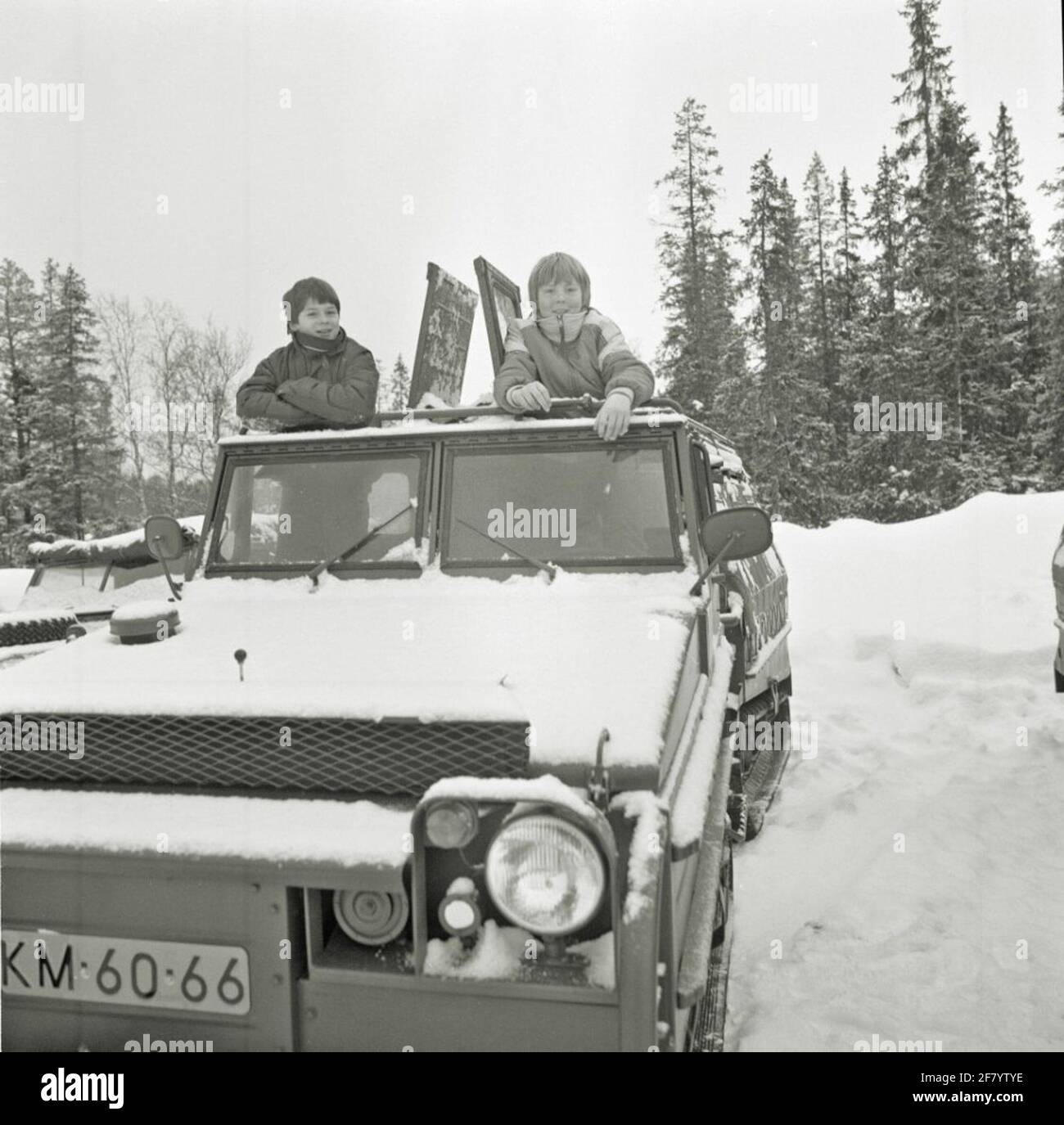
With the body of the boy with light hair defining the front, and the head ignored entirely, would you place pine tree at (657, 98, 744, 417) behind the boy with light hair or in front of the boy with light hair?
behind

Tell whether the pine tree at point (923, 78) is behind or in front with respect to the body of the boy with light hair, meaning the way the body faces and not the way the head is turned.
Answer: behind

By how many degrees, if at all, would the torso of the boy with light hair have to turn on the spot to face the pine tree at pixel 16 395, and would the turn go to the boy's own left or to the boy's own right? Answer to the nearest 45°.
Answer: approximately 135° to the boy's own right

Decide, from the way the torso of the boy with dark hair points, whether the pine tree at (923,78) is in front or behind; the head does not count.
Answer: behind

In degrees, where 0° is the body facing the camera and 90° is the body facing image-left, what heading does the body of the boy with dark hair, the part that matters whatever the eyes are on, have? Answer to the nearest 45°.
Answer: approximately 0°

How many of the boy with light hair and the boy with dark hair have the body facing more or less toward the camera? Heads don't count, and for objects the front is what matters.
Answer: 2
